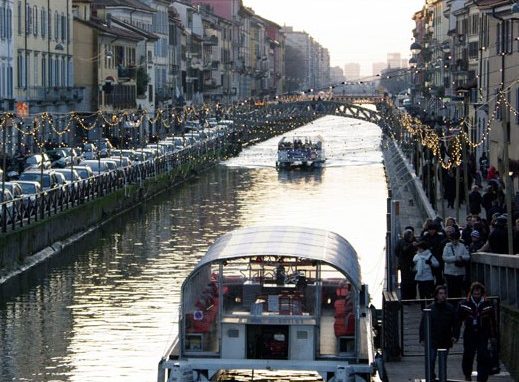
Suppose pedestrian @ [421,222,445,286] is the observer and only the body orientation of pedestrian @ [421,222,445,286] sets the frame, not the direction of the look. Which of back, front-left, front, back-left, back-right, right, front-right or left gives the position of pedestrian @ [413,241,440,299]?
front

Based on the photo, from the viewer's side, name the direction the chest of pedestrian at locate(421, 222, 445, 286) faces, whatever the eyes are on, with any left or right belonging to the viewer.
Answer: facing the viewer

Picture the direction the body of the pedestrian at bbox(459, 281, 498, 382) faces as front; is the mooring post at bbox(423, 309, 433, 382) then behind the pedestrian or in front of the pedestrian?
in front

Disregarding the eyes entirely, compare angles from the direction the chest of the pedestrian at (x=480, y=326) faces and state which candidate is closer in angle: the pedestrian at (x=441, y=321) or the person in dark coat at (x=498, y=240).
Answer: the pedestrian

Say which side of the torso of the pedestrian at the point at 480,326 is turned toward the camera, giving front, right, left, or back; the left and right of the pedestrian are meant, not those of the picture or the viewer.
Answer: front
